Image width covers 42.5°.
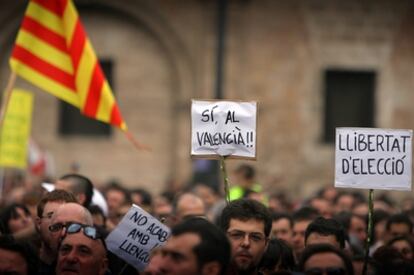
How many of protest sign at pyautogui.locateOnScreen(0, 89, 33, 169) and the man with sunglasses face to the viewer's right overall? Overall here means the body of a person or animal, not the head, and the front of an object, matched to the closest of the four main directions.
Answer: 0

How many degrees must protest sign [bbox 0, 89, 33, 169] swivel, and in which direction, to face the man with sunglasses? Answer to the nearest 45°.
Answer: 0° — it already faces them

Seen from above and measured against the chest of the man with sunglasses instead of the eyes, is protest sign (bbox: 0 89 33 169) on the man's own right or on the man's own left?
on the man's own right

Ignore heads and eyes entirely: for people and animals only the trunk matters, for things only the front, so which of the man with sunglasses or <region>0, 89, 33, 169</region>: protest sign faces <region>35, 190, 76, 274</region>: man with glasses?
the protest sign

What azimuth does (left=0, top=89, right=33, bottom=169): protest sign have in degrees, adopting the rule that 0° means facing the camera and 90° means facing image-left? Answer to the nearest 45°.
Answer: approximately 0°

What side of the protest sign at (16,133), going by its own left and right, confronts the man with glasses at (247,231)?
front

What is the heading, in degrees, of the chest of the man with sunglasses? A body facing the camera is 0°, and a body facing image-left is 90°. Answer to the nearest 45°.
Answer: approximately 45°
